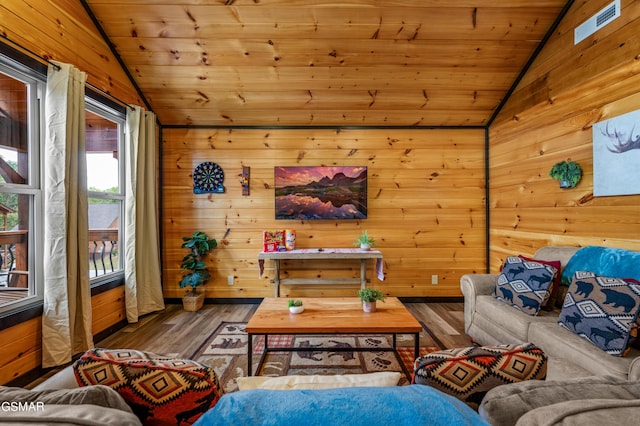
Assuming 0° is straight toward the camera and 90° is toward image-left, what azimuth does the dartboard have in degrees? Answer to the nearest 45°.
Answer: approximately 0°

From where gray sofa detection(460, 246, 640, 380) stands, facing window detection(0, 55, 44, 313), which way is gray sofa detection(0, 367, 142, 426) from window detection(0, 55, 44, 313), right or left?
left

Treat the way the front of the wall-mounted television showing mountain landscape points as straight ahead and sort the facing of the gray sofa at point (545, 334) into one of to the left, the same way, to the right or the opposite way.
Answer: to the right

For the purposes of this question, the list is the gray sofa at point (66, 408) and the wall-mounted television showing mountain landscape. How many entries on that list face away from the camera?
1

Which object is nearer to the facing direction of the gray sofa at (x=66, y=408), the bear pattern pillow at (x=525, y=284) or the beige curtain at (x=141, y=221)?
the beige curtain

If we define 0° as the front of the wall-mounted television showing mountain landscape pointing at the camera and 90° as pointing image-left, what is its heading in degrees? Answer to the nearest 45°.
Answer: approximately 0°

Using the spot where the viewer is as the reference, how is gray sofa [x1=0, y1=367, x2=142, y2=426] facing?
facing away from the viewer
